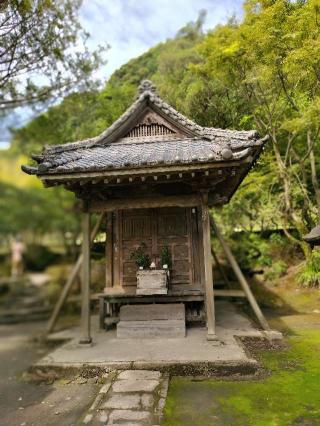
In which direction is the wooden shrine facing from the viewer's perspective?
toward the camera

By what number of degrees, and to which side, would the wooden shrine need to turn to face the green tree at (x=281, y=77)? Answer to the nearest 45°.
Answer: approximately 135° to its left

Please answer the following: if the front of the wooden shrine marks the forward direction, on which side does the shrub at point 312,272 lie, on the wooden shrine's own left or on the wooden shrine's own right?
on the wooden shrine's own left
